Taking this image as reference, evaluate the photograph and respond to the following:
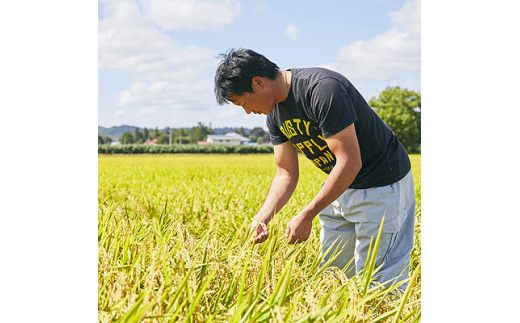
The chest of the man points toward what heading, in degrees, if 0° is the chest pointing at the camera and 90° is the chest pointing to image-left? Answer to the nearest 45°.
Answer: approximately 45°

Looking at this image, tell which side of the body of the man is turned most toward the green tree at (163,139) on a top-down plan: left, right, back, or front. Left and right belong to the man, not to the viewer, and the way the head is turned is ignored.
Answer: right

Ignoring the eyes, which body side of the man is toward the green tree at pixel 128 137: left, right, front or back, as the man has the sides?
right

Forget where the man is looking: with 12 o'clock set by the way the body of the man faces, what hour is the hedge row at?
The hedge row is roughly at 4 o'clock from the man.

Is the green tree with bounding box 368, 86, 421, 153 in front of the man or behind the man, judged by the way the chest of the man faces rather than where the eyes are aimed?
behind
